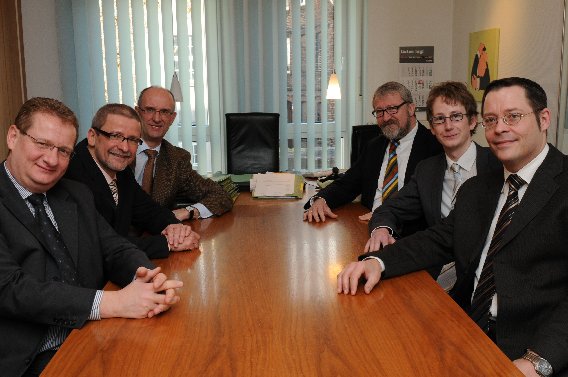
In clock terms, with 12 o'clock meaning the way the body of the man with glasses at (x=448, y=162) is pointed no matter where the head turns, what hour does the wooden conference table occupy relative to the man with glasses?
The wooden conference table is roughly at 1 o'clock from the man with glasses.

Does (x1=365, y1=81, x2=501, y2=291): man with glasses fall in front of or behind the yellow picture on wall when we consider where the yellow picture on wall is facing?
in front

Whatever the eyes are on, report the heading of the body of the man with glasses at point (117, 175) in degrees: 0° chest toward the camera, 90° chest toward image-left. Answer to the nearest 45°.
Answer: approximately 315°

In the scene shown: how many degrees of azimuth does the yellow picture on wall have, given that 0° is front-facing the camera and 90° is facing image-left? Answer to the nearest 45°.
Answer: approximately 45°

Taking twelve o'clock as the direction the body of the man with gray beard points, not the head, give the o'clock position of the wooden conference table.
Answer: The wooden conference table is roughly at 11 o'clock from the man with gray beard.

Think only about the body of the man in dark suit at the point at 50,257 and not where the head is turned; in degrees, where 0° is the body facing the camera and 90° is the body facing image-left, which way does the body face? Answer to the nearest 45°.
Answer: approximately 315°

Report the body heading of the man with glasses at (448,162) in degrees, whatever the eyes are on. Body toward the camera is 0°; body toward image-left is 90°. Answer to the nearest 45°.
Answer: approximately 45°

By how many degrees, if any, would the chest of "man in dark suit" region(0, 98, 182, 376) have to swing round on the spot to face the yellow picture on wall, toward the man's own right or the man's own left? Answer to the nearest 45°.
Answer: approximately 90° to the man's own left

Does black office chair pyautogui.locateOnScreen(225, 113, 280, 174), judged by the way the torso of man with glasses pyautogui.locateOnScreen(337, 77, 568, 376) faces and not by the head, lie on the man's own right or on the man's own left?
on the man's own right

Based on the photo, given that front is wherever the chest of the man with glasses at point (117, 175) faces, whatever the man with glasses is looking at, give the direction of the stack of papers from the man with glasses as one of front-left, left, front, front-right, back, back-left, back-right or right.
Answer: left

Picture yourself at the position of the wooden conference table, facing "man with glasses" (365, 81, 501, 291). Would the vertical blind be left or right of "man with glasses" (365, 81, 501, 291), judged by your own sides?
left

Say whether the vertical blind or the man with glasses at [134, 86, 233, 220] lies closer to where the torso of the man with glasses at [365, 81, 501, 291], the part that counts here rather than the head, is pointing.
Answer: the man with glasses
